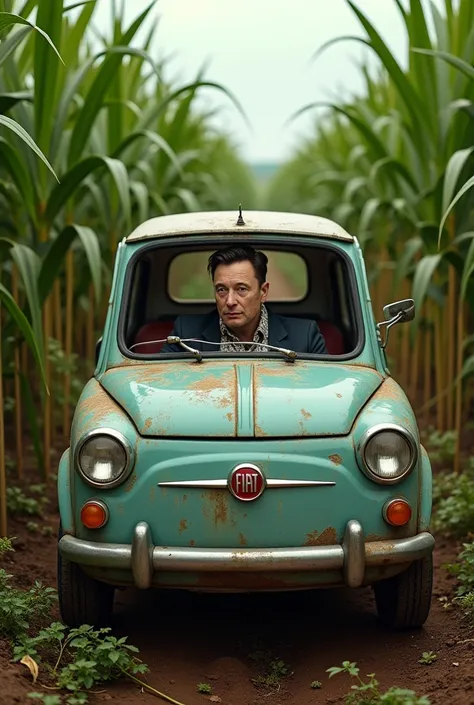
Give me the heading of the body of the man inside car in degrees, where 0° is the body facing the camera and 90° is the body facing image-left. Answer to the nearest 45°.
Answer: approximately 0°

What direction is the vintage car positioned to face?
toward the camera

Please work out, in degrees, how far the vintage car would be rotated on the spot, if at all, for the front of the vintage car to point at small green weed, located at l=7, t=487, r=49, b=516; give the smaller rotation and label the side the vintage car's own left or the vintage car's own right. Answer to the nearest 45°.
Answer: approximately 135° to the vintage car's own right

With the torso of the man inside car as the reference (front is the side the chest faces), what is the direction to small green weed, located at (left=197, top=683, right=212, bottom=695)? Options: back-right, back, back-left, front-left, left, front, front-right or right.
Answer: front

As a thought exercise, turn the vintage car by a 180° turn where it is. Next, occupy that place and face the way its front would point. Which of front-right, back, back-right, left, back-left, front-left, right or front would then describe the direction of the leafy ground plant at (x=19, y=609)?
left

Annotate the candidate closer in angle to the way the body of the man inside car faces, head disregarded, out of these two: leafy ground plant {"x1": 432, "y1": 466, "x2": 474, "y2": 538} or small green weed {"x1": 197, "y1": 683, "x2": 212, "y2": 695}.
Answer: the small green weed

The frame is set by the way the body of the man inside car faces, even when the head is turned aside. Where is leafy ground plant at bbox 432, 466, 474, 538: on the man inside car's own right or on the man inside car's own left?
on the man inside car's own left

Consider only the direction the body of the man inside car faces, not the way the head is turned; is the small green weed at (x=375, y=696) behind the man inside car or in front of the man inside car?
in front

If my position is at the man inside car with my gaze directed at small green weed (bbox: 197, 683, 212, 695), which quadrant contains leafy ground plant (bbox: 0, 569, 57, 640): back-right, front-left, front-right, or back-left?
front-right

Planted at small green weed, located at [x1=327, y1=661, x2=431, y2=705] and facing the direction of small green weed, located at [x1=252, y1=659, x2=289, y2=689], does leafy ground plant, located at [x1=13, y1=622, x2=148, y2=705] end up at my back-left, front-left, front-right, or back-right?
front-left

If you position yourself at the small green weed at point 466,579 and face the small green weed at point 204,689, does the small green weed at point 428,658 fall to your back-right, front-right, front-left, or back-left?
front-left

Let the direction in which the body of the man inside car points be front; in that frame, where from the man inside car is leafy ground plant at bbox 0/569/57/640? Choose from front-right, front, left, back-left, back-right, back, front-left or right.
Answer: front-right
